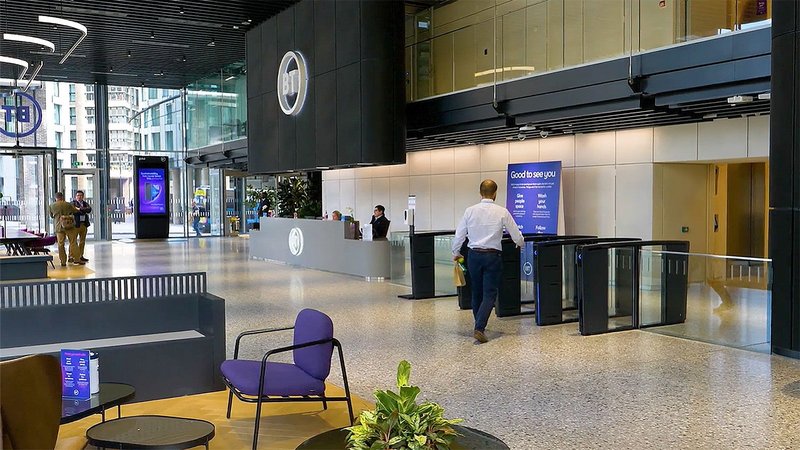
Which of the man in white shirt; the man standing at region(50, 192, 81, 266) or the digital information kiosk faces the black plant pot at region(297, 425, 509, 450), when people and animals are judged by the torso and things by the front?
the digital information kiosk

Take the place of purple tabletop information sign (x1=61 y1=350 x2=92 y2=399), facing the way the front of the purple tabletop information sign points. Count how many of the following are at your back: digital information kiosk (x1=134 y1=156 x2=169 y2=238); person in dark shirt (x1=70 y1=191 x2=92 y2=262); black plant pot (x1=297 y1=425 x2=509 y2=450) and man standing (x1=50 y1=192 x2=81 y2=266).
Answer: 3

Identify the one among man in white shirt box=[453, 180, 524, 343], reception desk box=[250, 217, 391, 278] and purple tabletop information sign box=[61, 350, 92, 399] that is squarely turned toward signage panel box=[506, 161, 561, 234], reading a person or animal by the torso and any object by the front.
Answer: the man in white shirt

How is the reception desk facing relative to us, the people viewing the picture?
facing the viewer and to the left of the viewer

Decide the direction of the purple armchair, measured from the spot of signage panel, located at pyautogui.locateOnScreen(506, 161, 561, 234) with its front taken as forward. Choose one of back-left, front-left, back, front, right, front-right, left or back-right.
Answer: front

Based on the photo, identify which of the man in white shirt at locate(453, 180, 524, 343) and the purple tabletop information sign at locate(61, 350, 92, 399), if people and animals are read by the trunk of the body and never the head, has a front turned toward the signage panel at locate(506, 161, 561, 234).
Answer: the man in white shirt

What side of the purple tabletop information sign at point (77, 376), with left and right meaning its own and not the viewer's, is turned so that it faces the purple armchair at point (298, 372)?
left

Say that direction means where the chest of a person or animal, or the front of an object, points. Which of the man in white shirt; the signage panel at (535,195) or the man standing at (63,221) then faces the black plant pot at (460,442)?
the signage panel

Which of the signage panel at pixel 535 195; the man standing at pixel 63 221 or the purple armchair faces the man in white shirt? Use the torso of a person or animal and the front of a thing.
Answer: the signage panel

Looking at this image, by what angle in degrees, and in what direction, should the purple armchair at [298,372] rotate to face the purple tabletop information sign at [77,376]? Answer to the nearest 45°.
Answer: approximately 45° to its right

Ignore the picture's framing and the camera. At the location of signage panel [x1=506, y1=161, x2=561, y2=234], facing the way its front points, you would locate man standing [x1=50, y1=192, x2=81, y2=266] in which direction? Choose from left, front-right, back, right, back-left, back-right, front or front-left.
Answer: right

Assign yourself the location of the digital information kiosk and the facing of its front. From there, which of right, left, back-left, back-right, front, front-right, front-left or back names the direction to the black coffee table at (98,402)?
front

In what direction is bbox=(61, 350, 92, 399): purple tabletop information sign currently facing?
toward the camera

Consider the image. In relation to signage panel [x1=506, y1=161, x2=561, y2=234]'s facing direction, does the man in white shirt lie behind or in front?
in front

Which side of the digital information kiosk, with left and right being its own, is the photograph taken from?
front

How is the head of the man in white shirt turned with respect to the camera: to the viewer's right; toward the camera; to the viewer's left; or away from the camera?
away from the camera

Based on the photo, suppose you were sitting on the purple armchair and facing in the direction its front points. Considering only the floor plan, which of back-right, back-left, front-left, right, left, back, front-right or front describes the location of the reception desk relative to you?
back-right

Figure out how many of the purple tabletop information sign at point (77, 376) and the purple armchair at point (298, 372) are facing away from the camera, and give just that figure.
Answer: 0

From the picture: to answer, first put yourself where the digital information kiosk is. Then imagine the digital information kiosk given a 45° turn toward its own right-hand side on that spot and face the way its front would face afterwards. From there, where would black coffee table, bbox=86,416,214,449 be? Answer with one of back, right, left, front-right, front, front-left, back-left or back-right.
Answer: front-left

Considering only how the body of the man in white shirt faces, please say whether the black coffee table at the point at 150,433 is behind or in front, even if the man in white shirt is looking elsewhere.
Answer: behind

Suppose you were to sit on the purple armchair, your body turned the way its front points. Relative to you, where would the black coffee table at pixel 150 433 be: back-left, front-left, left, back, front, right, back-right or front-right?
front
